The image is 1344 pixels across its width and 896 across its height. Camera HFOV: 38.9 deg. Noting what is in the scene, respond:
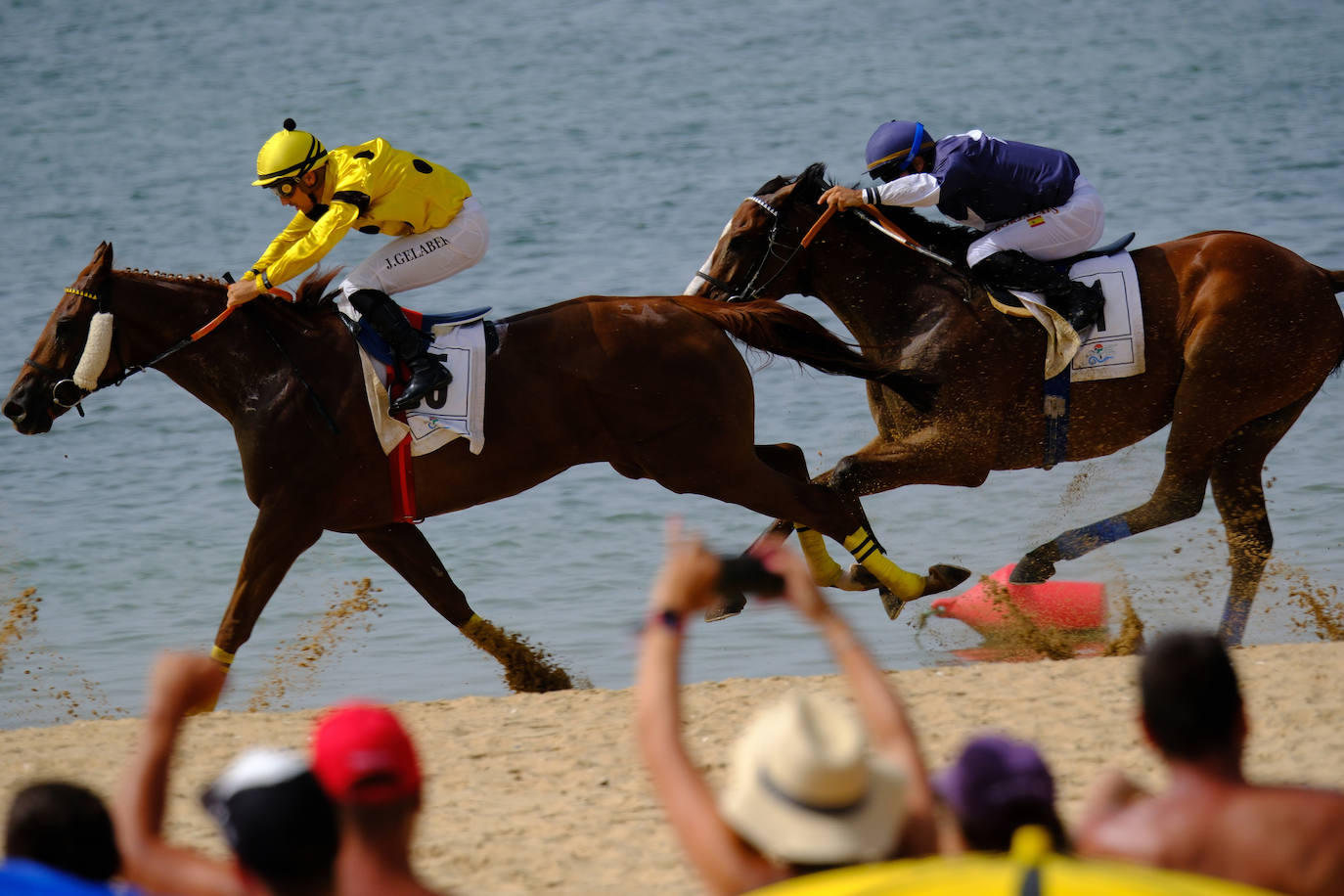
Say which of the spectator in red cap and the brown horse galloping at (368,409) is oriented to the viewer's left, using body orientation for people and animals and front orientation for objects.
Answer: the brown horse galloping

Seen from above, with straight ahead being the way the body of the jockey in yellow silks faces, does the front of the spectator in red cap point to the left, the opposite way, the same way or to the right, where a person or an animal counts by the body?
to the right

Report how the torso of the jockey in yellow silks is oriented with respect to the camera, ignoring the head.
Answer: to the viewer's left

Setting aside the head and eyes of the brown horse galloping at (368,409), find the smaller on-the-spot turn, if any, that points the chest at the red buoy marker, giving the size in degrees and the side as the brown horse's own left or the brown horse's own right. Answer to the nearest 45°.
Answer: approximately 180°

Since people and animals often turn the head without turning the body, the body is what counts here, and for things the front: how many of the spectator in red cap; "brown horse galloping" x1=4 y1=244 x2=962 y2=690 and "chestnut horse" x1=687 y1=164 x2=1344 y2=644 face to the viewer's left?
2

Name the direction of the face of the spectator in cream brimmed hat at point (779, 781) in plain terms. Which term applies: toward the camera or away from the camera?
away from the camera

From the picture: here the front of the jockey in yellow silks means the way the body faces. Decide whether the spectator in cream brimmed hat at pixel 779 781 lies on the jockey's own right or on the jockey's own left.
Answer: on the jockey's own left

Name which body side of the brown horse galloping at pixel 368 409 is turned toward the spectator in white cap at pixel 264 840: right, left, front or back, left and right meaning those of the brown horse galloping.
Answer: left

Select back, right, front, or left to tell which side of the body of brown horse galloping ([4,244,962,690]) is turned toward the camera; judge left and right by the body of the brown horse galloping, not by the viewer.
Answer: left

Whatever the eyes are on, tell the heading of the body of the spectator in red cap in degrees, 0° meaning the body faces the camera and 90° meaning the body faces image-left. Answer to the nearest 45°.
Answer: approximately 180°

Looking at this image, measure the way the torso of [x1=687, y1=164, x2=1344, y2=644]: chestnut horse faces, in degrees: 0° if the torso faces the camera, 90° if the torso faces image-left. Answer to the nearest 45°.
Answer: approximately 90°

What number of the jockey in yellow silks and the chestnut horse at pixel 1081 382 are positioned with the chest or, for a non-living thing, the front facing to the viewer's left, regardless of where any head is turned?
2

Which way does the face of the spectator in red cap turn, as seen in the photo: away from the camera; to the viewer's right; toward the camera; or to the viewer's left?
away from the camera

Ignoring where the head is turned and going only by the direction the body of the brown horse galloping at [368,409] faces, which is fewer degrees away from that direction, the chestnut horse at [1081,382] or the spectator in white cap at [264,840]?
the spectator in white cap

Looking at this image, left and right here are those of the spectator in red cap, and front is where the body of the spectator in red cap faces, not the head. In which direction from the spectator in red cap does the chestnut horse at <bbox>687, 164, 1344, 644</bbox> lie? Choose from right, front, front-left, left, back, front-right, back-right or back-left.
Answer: front-right

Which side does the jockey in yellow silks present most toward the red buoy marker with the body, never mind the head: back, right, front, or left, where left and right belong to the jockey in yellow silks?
back
